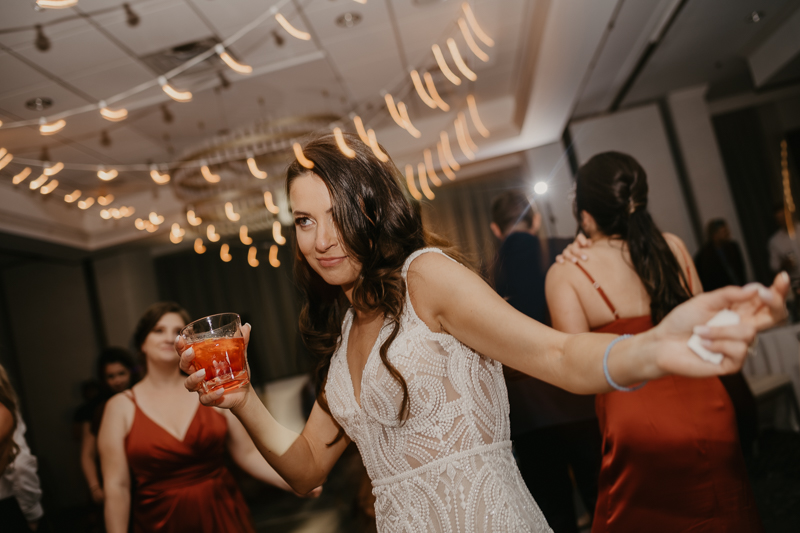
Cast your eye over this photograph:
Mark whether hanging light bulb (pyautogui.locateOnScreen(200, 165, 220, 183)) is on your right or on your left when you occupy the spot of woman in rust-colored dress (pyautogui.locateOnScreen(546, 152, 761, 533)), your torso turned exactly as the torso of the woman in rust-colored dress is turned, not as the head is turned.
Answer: on your left

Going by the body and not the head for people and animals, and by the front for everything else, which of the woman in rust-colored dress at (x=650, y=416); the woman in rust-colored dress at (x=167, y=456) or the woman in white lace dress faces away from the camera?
the woman in rust-colored dress at (x=650, y=416)

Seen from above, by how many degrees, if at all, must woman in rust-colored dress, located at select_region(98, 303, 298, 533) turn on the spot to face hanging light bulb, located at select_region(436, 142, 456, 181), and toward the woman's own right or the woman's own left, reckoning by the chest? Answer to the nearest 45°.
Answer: approximately 135° to the woman's own left

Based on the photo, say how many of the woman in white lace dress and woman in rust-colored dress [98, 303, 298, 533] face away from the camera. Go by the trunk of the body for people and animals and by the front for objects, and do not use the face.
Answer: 0

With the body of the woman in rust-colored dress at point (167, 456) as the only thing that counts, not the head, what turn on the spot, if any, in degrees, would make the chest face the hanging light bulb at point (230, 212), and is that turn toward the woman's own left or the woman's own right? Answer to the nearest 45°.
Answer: approximately 135° to the woman's own left

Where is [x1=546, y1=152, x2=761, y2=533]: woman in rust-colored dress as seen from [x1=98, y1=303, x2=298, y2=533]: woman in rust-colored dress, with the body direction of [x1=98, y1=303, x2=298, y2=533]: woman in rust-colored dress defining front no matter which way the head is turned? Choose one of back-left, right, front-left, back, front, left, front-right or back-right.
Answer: front-left

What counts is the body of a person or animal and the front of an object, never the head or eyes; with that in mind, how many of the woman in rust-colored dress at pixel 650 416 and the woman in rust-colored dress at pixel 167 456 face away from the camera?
1

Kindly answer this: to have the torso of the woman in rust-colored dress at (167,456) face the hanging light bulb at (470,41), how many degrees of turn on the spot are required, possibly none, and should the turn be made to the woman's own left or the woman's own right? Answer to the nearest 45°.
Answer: approximately 90° to the woman's own left

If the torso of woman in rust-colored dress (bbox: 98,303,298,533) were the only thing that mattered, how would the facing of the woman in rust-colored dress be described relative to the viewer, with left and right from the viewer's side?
facing the viewer

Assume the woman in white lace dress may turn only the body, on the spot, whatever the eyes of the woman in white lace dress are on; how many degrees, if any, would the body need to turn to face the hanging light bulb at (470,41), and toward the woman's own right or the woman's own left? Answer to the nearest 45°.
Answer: approximately 135° to the woman's own right

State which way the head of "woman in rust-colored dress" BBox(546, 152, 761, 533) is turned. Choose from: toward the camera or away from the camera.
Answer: away from the camera

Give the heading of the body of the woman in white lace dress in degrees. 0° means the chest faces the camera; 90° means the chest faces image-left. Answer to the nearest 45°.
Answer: approximately 45°

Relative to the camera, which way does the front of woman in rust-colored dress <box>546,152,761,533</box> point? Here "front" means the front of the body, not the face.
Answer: away from the camera

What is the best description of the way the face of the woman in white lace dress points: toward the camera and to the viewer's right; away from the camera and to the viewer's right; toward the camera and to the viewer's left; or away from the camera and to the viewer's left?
toward the camera and to the viewer's left
